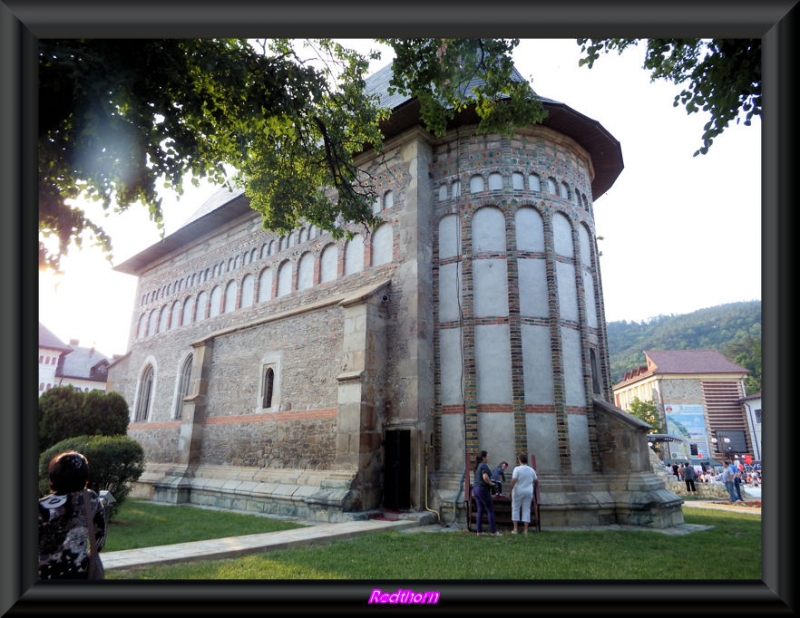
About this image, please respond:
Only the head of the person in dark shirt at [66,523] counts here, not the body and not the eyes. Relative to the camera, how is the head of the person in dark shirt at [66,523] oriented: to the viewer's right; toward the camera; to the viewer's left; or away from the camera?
away from the camera

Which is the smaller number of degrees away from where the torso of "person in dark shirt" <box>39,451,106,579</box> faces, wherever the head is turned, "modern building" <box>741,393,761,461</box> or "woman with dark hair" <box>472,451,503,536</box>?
the woman with dark hair

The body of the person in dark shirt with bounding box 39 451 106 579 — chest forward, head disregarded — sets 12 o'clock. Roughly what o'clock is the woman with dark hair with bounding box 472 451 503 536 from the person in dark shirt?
The woman with dark hair is roughly at 2 o'clock from the person in dark shirt.

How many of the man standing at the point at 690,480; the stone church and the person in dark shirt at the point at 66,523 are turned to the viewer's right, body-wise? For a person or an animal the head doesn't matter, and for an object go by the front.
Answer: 0

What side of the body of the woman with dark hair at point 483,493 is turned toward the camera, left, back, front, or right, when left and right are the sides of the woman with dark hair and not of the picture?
right

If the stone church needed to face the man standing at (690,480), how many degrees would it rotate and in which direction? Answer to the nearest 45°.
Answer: approximately 90° to its right

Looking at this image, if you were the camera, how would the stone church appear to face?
facing away from the viewer and to the left of the viewer

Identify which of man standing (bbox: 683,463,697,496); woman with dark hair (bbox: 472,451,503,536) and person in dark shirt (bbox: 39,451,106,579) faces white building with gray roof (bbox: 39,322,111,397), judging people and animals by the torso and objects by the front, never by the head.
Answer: the person in dark shirt

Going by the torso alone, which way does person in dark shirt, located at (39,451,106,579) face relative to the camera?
away from the camera

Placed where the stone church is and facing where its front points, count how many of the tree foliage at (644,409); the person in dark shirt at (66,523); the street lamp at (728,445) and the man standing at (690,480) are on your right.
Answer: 3
